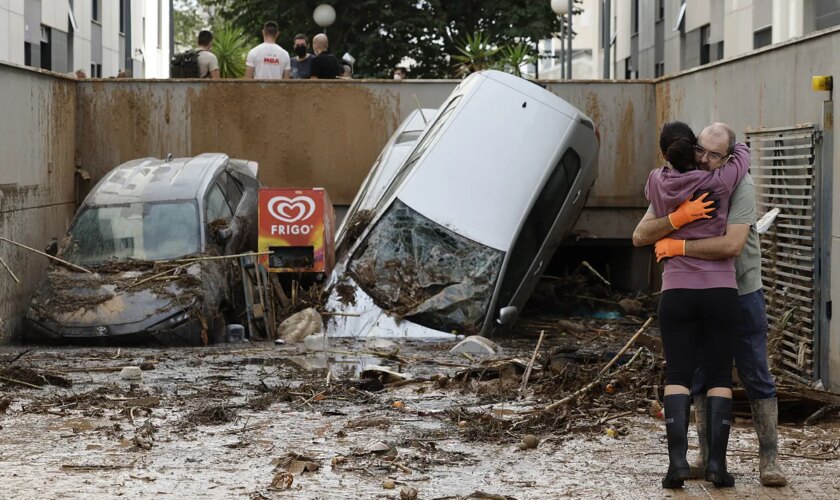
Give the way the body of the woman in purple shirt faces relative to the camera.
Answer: away from the camera

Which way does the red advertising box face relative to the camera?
toward the camera

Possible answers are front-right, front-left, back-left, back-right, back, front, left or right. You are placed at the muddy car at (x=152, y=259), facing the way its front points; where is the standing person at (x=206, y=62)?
back-right

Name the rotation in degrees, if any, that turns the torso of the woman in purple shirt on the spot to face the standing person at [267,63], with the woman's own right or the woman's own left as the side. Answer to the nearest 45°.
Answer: approximately 45° to the woman's own left

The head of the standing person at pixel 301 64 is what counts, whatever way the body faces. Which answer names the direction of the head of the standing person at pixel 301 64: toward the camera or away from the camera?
toward the camera

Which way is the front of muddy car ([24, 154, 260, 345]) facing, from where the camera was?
facing the viewer and to the left of the viewer

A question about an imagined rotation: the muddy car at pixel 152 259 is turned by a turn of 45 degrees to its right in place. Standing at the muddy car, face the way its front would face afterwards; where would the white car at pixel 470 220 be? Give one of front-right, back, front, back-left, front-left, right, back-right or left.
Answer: back

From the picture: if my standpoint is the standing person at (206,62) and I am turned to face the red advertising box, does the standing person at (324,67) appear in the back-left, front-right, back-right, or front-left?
front-left

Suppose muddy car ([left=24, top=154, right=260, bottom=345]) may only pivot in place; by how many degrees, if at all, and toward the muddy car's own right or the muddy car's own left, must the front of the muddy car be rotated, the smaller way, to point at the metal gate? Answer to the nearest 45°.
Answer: approximately 90° to the muddy car's own left
